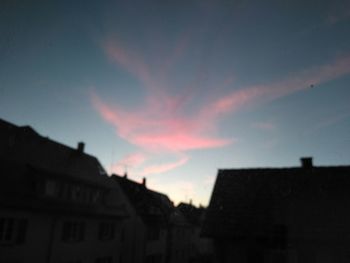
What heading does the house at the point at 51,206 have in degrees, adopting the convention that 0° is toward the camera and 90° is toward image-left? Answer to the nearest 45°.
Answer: approximately 315°

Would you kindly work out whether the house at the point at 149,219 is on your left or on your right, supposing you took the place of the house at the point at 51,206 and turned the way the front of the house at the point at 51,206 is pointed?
on your left
